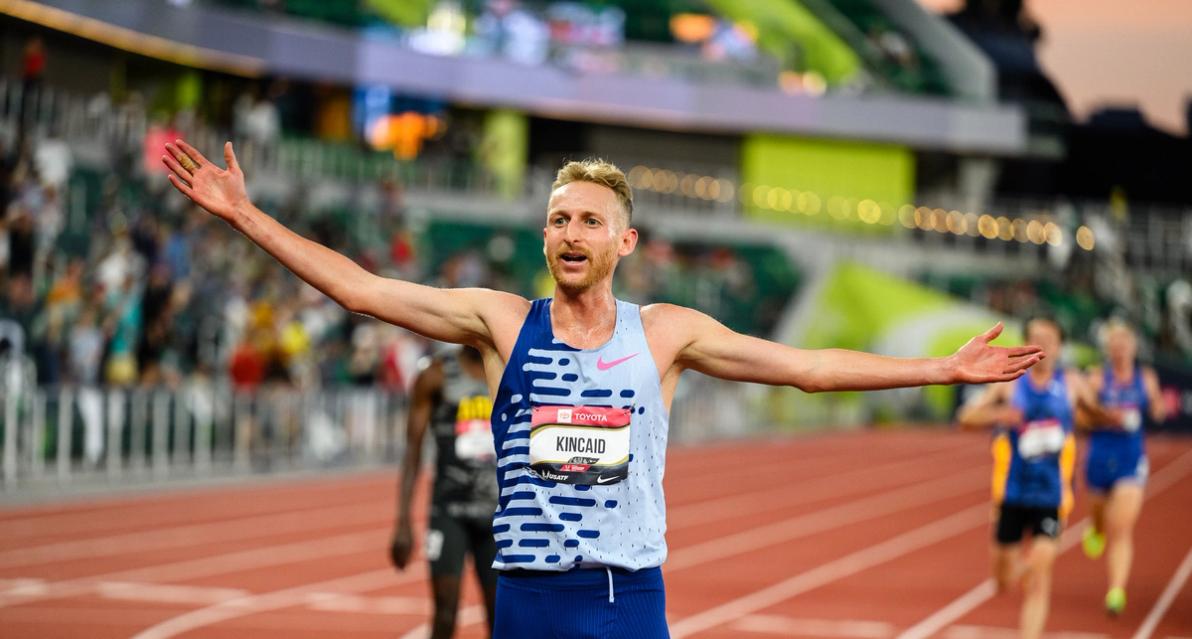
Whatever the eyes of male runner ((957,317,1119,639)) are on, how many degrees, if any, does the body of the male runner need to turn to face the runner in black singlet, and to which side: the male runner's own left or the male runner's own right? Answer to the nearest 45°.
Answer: approximately 45° to the male runner's own right

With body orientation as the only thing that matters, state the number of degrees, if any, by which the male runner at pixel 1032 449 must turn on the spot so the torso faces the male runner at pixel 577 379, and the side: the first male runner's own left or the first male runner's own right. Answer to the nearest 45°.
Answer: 0° — they already face them

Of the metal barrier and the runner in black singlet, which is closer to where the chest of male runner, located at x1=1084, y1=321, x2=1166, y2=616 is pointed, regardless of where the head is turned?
the runner in black singlet

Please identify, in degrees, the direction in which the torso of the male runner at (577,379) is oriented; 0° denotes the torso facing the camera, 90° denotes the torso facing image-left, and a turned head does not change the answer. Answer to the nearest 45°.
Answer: approximately 0°

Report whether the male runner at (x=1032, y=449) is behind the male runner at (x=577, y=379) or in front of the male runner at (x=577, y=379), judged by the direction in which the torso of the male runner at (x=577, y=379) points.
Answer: behind

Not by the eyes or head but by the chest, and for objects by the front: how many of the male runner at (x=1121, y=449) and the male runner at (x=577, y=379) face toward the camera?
2

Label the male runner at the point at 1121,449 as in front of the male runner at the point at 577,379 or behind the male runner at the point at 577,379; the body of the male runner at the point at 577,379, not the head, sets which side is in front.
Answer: behind

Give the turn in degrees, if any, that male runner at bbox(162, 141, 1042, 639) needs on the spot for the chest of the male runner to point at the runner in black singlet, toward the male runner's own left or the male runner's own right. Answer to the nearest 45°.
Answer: approximately 180°
